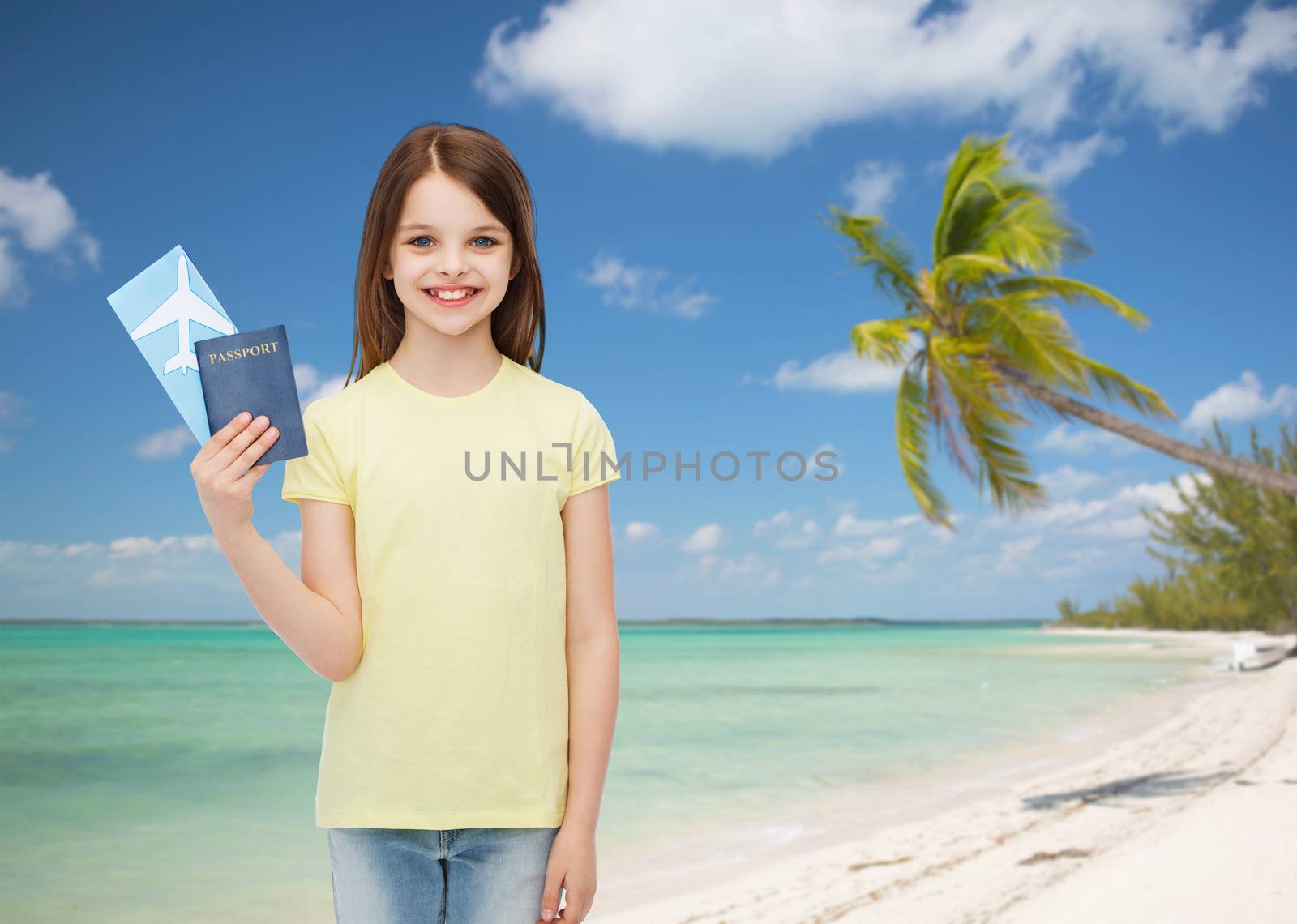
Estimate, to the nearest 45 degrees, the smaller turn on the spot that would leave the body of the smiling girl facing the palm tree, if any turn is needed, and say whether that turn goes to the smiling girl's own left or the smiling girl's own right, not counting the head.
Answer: approximately 135° to the smiling girl's own left

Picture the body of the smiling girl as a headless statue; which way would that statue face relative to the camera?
toward the camera
